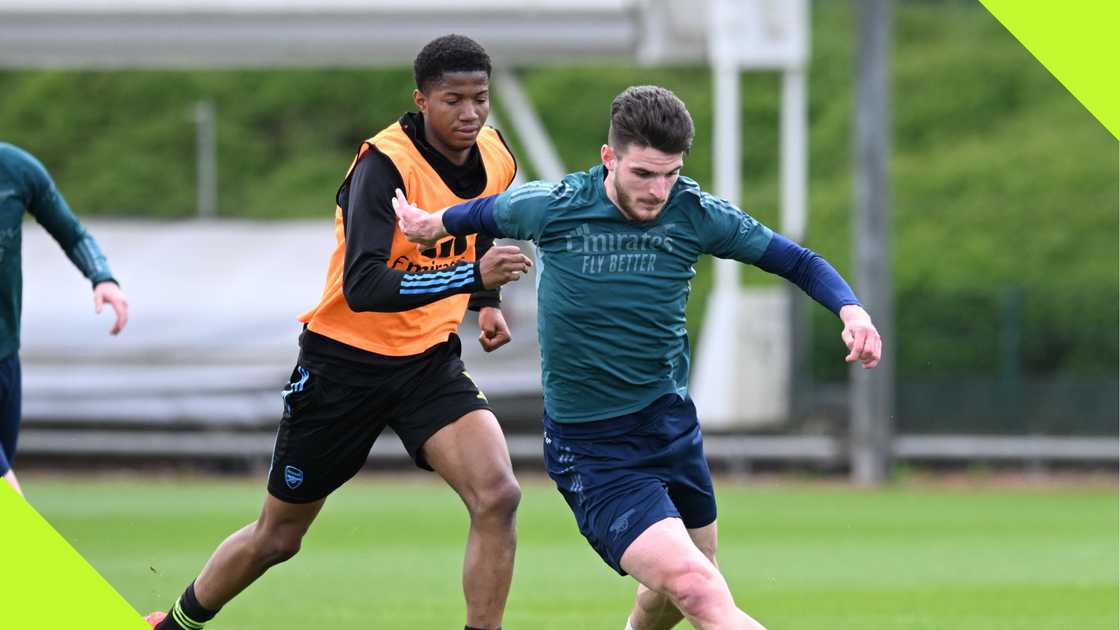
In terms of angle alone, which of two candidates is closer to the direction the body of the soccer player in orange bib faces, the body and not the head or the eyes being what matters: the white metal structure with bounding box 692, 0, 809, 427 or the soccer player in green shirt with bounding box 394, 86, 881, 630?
the soccer player in green shirt

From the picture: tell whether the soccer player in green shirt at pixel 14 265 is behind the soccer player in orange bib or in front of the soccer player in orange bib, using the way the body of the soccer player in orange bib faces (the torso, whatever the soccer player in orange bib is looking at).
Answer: behind

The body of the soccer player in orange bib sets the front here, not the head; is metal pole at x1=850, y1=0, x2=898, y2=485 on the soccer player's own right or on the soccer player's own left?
on the soccer player's own left

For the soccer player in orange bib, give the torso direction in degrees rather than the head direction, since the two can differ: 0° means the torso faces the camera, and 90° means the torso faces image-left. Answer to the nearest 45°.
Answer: approximately 315°

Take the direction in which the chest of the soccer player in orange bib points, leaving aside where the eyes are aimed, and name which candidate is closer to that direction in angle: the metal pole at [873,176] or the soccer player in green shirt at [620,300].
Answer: the soccer player in green shirt

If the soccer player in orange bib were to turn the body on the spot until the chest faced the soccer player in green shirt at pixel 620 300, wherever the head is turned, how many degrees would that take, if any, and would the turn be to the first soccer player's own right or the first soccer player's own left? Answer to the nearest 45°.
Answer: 0° — they already face them
